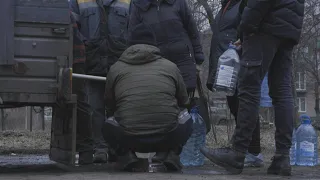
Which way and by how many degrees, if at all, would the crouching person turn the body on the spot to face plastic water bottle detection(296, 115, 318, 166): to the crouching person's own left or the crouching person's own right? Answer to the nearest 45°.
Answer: approximately 45° to the crouching person's own right

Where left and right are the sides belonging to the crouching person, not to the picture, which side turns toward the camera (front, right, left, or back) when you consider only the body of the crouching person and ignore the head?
back

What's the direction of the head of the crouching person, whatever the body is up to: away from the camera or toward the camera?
away from the camera
